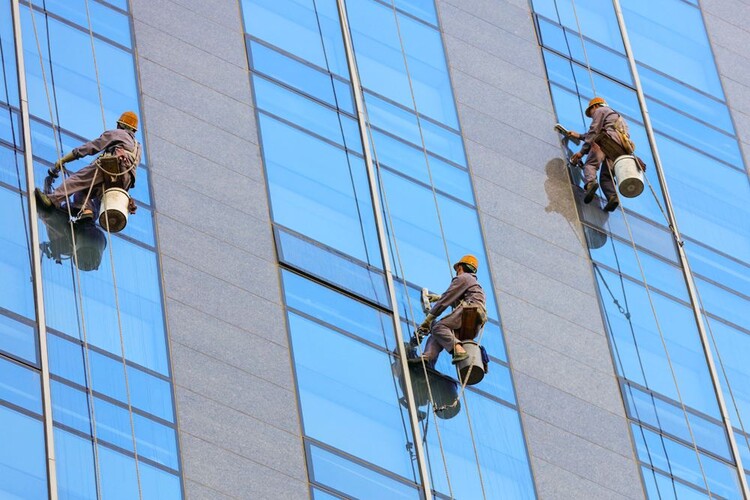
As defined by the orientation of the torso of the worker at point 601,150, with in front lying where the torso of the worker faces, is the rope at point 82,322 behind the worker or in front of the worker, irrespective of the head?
in front

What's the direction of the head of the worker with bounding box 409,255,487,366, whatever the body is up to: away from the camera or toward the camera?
away from the camera

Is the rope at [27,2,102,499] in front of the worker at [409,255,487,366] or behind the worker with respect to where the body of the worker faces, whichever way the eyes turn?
in front

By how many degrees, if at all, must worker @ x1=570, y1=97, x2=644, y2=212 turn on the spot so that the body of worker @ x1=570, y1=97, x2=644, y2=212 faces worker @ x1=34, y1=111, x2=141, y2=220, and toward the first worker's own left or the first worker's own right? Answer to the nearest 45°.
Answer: approximately 45° to the first worker's own left

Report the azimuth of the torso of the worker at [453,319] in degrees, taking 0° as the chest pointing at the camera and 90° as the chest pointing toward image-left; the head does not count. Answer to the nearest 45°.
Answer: approximately 90°
